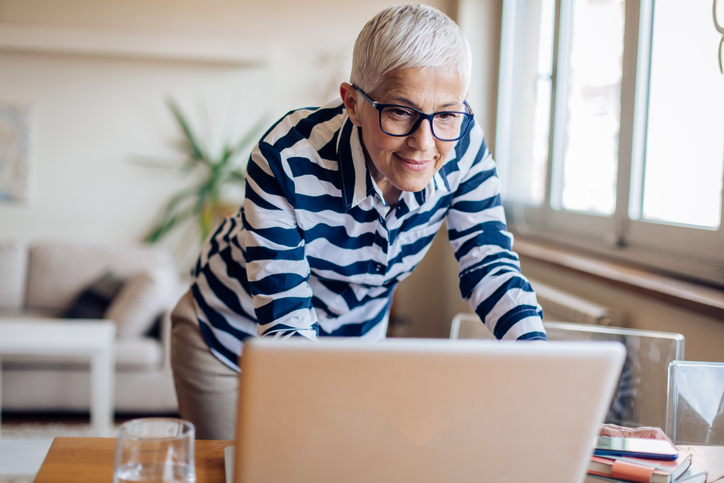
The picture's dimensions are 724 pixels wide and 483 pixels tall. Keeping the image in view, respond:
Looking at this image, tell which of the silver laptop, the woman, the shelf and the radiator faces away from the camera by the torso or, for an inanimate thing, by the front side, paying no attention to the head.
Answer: the silver laptop

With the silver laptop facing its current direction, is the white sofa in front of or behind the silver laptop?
in front

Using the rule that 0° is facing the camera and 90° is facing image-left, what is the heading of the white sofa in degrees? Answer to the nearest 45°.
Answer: approximately 0°

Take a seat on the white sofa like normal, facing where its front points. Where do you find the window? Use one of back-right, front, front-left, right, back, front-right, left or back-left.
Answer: front-left

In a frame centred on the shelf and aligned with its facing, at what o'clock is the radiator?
The radiator is roughly at 11 o'clock from the shelf.

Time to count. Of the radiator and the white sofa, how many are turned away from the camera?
0

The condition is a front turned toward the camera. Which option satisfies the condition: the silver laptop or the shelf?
the shelf

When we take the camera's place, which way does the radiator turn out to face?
facing the viewer and to the left of the viewer

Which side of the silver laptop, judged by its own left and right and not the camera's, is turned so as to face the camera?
back

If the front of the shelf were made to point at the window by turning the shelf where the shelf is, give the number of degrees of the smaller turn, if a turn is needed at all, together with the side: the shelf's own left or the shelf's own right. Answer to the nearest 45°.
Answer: approximately 45° to the shelf's own left

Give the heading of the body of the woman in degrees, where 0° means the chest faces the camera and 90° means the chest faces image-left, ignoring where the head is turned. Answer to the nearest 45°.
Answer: approximately 315°

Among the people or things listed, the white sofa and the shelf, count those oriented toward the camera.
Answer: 2

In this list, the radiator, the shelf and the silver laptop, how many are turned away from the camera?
1

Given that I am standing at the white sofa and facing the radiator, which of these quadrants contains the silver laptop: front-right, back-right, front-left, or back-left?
front-right

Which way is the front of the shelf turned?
toward the camera
